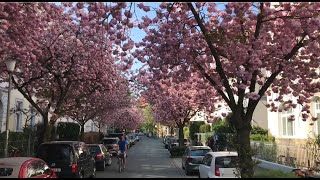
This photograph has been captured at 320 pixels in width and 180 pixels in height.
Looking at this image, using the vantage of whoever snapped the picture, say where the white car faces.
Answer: facing away from the viewer and to the left of the viewer

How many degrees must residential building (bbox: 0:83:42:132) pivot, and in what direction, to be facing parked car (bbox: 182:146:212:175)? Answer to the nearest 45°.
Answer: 0° — it already faces it

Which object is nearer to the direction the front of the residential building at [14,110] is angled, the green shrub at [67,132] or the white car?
the white car

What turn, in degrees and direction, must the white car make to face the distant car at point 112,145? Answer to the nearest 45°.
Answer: approximately 45° to its left

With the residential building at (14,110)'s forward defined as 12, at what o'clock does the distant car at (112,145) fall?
The distant car is roughly at 9 o'clock from the residential building.

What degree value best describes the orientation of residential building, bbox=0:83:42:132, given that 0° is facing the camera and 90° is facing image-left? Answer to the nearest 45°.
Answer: approximately 315°

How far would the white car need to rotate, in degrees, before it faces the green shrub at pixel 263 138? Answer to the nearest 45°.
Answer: approximately 45° to its right

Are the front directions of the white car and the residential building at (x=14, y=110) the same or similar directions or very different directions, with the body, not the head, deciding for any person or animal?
very different directions
